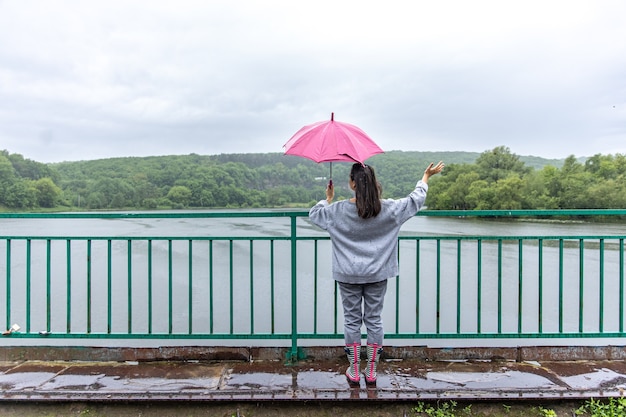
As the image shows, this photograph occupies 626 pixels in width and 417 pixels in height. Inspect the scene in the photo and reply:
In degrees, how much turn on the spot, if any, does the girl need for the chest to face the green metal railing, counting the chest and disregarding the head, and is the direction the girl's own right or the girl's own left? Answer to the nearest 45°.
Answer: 0° — they already face it

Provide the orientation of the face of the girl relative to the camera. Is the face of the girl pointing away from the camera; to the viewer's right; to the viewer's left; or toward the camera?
away from the camera

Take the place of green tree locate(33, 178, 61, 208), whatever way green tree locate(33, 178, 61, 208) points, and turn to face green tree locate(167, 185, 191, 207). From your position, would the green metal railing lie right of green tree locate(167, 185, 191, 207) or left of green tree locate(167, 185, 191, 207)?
right

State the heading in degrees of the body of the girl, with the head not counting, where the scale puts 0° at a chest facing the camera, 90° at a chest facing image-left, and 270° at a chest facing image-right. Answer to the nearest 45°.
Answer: approximately 180°
